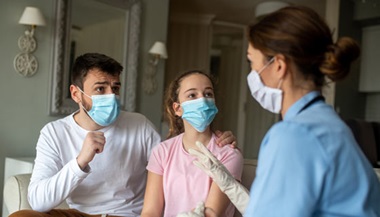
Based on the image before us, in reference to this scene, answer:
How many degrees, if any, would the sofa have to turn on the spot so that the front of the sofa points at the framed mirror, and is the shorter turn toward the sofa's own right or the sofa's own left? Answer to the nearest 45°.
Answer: approximately 180°

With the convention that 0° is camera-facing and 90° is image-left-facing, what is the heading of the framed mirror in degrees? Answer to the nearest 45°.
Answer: approximately 315°

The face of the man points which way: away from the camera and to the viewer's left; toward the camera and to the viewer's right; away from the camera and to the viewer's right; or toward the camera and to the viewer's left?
toward the camera and to the viewer's right

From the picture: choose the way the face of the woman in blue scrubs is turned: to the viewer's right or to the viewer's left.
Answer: to the viewer's left

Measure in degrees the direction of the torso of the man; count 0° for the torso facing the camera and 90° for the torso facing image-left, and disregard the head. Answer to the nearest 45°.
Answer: approximately 315°

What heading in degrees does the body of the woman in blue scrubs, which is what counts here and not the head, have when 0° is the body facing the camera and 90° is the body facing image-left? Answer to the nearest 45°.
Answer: approximately 135°

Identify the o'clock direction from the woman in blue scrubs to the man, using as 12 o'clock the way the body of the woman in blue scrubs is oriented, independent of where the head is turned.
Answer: The man is roughly at 12 o'clock from the woman in blue scrubs.

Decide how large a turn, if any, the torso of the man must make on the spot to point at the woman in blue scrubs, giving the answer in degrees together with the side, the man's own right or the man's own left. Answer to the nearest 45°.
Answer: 0° — they already face them

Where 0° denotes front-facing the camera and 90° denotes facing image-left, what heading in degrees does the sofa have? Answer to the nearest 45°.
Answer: approximately 0°

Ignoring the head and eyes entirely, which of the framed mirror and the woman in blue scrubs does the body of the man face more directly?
the woman in blue scrubs

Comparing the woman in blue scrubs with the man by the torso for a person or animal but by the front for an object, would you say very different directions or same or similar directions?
very different directions

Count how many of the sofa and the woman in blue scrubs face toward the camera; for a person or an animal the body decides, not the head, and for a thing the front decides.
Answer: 1

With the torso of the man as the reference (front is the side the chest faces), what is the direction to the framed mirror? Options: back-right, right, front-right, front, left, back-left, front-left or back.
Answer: back-left
